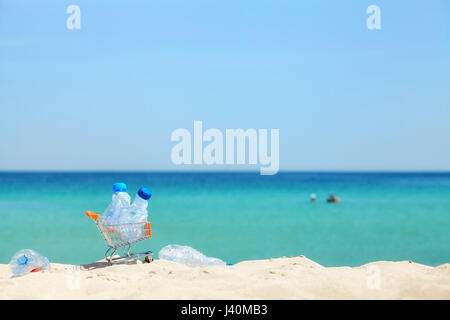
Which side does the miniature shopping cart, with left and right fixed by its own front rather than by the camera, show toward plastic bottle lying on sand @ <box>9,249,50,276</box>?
back

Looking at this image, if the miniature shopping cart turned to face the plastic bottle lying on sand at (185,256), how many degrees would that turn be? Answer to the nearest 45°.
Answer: approximately 45° to its left

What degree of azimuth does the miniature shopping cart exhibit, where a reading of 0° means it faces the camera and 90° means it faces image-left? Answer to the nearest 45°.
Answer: approximately 270°
